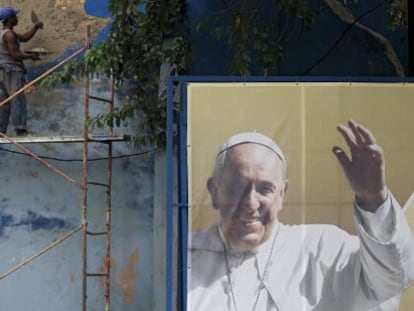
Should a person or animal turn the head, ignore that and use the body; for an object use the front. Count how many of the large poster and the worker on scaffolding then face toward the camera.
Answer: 1

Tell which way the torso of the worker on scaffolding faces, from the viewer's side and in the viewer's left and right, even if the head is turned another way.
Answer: facing away from the viewer and to the right of the viewer

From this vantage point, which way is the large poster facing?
toward the camera

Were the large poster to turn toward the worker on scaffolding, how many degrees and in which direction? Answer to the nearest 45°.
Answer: approximately 135° to its right

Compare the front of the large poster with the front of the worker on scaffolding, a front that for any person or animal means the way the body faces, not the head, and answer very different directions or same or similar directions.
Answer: very different directions

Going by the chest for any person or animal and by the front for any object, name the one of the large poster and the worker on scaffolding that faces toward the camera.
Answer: the large poster
